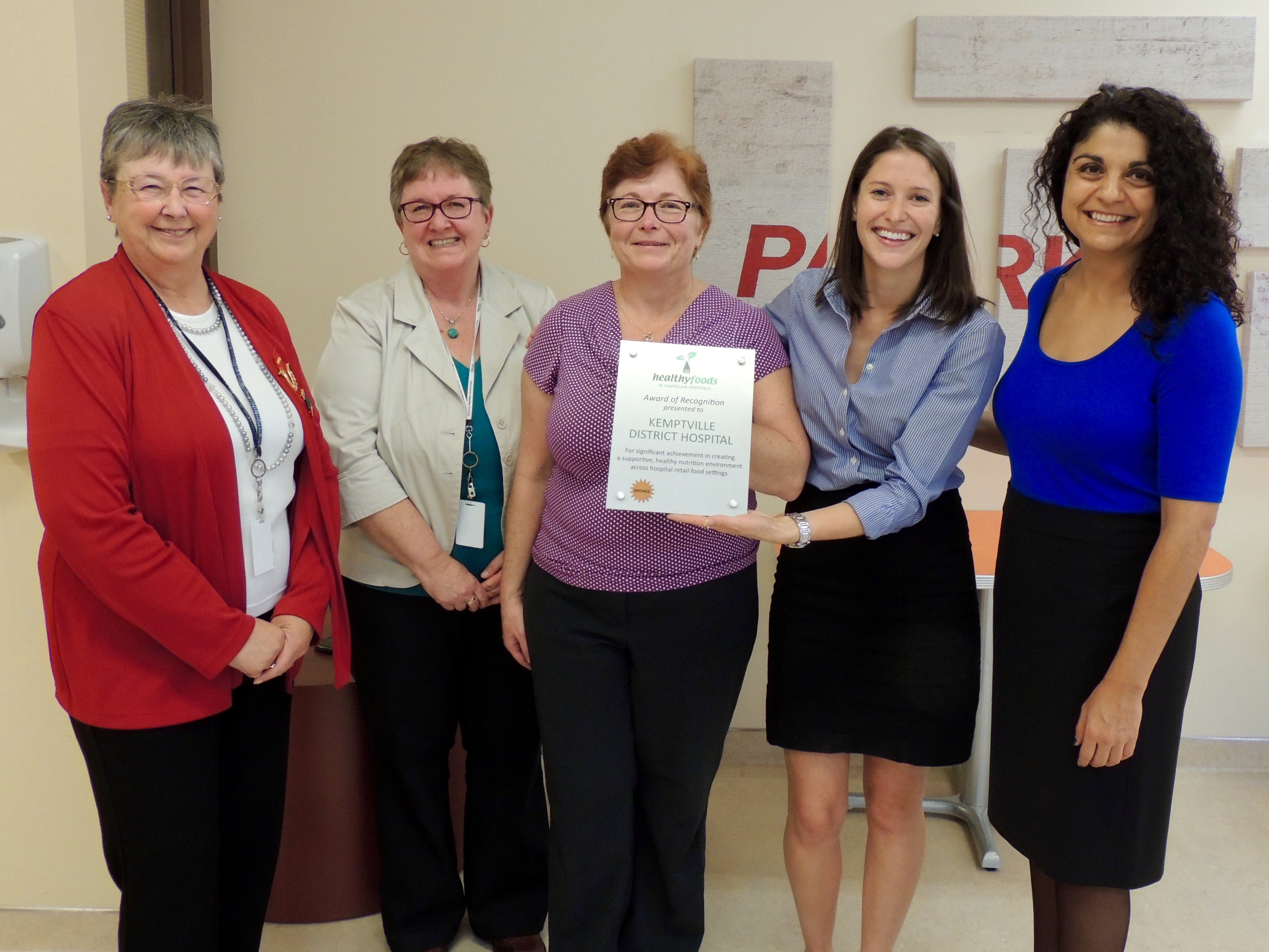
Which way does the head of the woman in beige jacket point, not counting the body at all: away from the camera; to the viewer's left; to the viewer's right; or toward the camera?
toward the camera

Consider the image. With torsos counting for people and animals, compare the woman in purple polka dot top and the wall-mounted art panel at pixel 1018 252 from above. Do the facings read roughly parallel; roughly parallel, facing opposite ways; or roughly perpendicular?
roughly parallel

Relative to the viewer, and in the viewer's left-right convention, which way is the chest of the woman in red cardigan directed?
facing the viewer and to the right of the viewer

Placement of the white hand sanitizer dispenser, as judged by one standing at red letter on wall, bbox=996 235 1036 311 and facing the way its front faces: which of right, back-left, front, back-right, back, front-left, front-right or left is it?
front-right

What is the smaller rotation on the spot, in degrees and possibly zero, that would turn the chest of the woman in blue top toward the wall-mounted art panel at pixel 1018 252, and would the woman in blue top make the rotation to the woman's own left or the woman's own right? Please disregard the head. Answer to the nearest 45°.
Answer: approximately 135° to the woman's own right

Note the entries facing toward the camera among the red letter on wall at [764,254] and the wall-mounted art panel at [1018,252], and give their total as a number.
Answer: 2

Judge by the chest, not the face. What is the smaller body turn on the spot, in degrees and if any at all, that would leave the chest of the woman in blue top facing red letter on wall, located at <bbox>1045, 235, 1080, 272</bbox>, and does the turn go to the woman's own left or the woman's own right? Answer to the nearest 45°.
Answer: approximately 135° to the woman's own right

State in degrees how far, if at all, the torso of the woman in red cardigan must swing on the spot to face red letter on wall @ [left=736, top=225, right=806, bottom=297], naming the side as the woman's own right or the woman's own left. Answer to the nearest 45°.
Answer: approximately 90° to the woman's own left

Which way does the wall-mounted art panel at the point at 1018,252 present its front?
toward the camera

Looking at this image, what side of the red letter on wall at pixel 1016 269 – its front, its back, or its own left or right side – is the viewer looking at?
front

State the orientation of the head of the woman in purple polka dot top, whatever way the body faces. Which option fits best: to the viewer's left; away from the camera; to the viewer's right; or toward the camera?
toward the camera

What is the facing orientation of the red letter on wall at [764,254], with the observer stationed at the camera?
facing the viewer

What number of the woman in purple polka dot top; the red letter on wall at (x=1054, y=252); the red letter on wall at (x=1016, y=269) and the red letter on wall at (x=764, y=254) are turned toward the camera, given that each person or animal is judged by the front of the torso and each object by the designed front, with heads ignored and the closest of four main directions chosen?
4

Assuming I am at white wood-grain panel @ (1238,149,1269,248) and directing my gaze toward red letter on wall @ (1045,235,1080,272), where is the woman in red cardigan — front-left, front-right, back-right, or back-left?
front-left

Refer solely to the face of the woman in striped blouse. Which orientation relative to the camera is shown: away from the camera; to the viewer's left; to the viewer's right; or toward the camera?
toward the camera

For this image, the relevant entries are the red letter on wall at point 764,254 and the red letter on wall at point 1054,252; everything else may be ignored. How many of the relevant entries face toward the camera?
2

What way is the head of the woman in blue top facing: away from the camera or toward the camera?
toward the camera

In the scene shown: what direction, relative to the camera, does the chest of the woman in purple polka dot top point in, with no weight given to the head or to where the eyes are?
toward the camera
